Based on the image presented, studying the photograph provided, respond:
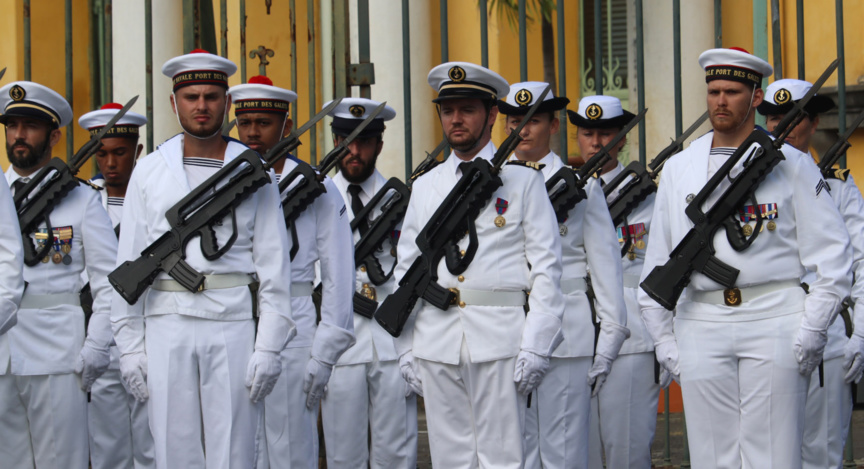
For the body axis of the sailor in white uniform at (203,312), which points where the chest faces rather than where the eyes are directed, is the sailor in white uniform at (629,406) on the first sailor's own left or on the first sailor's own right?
on the first sailor's own left

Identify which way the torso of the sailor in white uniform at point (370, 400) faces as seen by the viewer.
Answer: toward the camera

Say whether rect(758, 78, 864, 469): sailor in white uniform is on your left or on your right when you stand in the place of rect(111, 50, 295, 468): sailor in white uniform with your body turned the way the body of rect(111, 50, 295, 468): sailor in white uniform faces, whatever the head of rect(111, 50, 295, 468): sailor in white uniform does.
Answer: on your left

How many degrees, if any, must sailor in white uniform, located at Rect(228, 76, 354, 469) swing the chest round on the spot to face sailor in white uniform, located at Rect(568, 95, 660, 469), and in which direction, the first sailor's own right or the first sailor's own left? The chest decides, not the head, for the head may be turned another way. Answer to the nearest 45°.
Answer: approximately 90° to the first sailor's own left

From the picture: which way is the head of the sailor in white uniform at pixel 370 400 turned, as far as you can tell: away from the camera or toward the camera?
toward the camera

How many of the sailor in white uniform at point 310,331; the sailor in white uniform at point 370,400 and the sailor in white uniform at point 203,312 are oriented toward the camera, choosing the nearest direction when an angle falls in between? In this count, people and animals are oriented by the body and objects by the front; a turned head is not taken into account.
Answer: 3

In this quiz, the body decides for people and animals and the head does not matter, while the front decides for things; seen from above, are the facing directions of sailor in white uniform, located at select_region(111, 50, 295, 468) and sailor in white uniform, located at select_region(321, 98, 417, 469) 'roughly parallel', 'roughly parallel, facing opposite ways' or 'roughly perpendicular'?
roughly parallel

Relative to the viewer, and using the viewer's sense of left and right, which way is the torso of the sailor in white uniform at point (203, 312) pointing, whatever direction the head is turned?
facing the viewer

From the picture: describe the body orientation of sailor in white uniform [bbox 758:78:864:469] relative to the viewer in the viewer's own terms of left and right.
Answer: facing the viewer and to the left of the viewer

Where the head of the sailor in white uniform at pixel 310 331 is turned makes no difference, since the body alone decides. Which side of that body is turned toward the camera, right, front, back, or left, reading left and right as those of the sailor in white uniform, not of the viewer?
front
